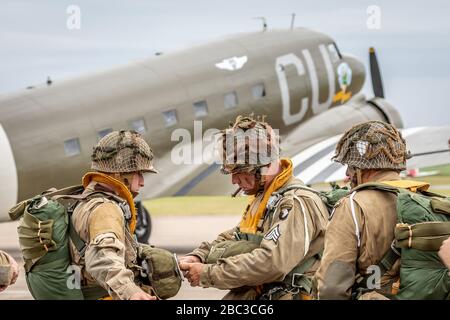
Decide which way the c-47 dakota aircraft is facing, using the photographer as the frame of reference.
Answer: facing away from the viewer and to the right of the viewer
